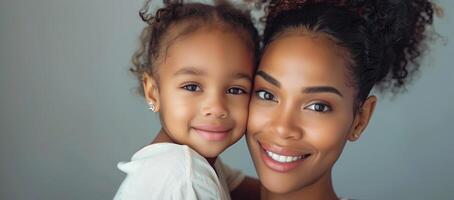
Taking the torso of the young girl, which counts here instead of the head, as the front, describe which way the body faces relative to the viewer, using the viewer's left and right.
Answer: facing the viewer and to the right of the viewer
